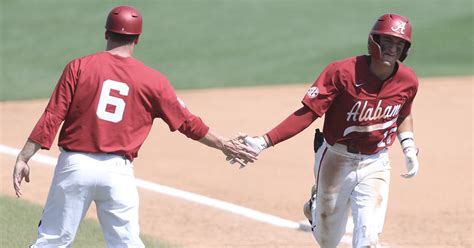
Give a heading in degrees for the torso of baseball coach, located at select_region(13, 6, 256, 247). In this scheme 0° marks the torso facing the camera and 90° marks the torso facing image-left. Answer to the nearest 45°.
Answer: approximately 180°

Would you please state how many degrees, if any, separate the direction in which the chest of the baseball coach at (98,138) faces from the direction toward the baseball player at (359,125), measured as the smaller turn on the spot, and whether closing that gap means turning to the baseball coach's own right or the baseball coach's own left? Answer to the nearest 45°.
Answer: approximately 90° to the baseball coach's own right

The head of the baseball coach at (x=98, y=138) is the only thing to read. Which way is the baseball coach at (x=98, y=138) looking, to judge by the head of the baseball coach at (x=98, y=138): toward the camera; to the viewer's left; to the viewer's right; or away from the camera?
away from the camera
